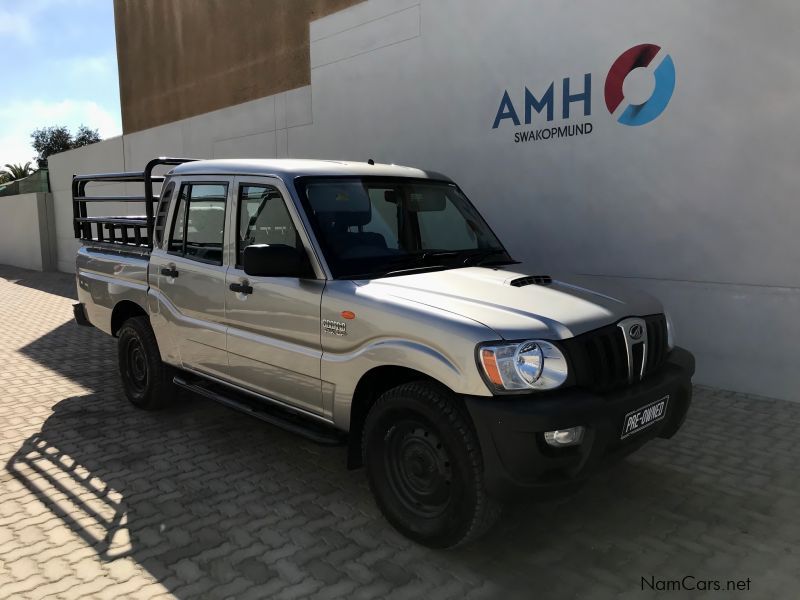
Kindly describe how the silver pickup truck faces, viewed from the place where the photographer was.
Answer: facing the viewer and to the right of the viewer

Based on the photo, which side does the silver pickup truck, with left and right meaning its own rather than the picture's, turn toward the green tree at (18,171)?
back
